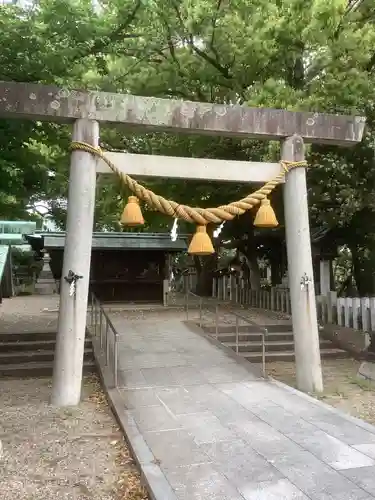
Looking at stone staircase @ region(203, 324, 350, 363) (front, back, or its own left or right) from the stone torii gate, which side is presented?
front

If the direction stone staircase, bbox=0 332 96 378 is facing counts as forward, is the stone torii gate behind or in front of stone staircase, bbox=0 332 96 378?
in front

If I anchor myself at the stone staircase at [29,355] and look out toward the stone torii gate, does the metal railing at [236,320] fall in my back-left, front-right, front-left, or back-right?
front-left

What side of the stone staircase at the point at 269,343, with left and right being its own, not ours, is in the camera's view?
front

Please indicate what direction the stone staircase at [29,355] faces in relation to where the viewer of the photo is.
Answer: facing the viewer

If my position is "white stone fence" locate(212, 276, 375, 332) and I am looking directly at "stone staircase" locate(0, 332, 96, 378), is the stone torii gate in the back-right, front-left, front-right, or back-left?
front-left

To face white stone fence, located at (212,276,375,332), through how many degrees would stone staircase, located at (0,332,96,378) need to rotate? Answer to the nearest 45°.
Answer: approximately 90° to its left
